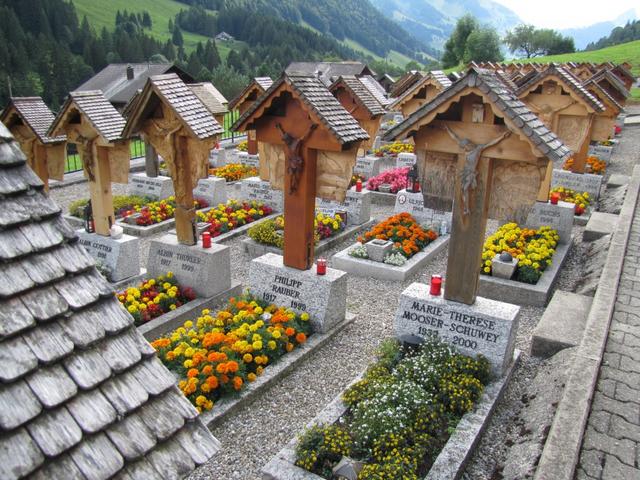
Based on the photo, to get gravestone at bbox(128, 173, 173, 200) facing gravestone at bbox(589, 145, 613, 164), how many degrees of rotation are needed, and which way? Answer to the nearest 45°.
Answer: approximately 135° to its left

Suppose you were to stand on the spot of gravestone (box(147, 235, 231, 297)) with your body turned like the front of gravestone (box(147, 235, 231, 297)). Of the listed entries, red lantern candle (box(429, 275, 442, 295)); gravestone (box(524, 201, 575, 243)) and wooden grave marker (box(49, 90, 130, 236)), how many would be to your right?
1

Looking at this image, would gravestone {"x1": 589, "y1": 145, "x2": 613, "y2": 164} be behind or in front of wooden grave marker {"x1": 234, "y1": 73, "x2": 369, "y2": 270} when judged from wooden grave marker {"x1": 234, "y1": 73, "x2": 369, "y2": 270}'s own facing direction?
behind

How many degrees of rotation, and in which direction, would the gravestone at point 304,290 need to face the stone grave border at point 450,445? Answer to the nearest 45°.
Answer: approximately 90° to its left

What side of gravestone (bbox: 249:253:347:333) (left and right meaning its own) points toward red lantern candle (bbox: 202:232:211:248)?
right

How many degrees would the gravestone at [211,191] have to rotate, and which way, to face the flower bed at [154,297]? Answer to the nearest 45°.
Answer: approximately 45° to its left

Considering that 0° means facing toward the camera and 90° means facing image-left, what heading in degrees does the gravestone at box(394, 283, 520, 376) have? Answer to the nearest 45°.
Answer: approximately 45°

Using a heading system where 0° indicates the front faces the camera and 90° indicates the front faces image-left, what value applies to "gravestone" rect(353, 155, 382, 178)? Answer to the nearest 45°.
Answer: approximately 45°

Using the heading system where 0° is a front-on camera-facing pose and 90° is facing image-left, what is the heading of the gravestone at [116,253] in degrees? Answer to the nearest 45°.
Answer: approximately 45°

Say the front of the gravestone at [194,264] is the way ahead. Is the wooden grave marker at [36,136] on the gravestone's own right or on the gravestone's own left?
on the gravestone's own right

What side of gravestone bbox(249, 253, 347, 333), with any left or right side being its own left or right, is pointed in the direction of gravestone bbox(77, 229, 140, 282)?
right

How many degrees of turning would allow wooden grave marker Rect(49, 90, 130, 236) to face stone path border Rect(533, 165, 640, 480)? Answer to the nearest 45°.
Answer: approximately 90° to its left

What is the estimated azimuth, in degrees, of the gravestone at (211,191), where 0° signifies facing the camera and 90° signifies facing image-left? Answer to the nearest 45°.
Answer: approximately 45°

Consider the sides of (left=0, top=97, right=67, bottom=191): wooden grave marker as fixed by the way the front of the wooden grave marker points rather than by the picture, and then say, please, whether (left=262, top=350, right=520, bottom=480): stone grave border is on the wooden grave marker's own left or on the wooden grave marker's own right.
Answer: on the wooden grave marker's own left
